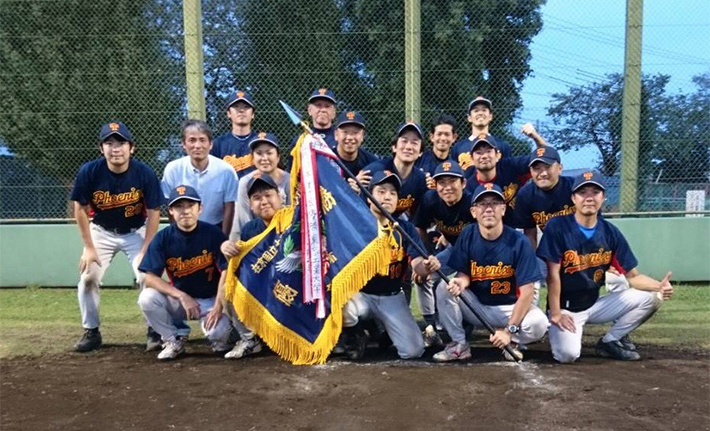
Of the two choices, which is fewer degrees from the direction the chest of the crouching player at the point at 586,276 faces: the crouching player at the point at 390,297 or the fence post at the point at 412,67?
the crouching player

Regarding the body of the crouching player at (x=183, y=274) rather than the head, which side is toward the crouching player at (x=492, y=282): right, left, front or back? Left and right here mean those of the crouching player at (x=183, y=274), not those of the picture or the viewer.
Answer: left

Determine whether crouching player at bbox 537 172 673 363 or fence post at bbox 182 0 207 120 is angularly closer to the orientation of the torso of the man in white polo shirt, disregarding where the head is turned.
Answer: the crouching player

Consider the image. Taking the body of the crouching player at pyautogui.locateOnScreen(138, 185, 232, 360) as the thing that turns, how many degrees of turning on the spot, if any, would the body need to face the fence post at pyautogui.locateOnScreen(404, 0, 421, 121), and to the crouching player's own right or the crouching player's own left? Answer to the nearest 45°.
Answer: approximately 135° to the crouching player's own left

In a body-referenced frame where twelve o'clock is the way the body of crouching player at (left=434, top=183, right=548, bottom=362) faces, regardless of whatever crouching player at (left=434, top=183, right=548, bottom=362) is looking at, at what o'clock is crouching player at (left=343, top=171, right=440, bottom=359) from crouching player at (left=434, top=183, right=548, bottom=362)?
crouching player at (left=343, top=171, right=440, bottom=359) is roughly at 3 o'clock from crouching player at (left=434, top=183, right=548, bottom=362).

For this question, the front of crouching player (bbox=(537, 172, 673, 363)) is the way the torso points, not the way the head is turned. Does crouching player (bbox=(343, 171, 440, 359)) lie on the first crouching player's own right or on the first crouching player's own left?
on the first crouching player's own right

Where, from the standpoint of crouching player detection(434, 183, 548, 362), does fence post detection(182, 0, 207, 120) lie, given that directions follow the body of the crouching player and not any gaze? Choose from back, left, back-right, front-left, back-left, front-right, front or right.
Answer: back-right

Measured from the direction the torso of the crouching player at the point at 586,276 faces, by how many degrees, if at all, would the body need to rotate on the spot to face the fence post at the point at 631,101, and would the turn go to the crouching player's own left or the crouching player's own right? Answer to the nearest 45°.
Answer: approximately 180°
